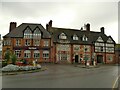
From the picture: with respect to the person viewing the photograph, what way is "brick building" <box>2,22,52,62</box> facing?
facing the viewer
